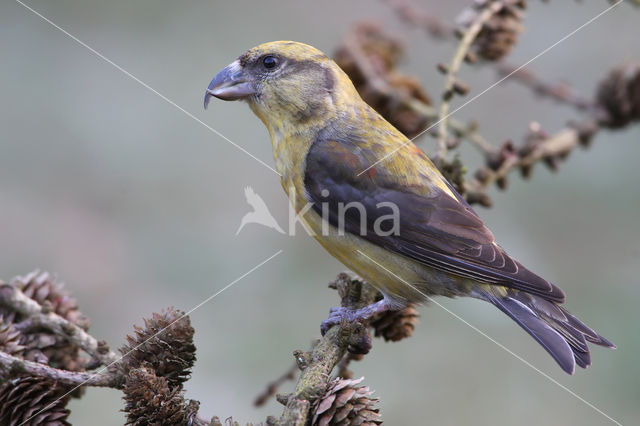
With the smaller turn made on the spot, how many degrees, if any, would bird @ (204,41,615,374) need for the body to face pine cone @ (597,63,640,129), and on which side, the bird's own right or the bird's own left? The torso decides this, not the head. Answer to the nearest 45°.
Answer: approximately 180°

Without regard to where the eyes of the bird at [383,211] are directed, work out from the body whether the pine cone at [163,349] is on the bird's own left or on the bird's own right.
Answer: on the bird's own left

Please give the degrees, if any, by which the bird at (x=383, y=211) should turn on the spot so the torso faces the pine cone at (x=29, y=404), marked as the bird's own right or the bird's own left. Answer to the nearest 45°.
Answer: approximately 45° to the bird's own left

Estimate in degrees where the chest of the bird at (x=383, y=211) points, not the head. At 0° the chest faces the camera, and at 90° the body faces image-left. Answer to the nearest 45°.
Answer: approximately 90°

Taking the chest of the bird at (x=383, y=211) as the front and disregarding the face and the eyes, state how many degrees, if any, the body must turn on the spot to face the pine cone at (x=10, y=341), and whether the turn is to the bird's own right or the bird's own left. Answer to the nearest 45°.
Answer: approximately 45° to the bird's own left

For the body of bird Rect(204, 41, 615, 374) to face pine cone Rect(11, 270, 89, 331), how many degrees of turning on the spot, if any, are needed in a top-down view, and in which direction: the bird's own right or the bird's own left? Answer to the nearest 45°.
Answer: approximately 45° to the bird's own left
